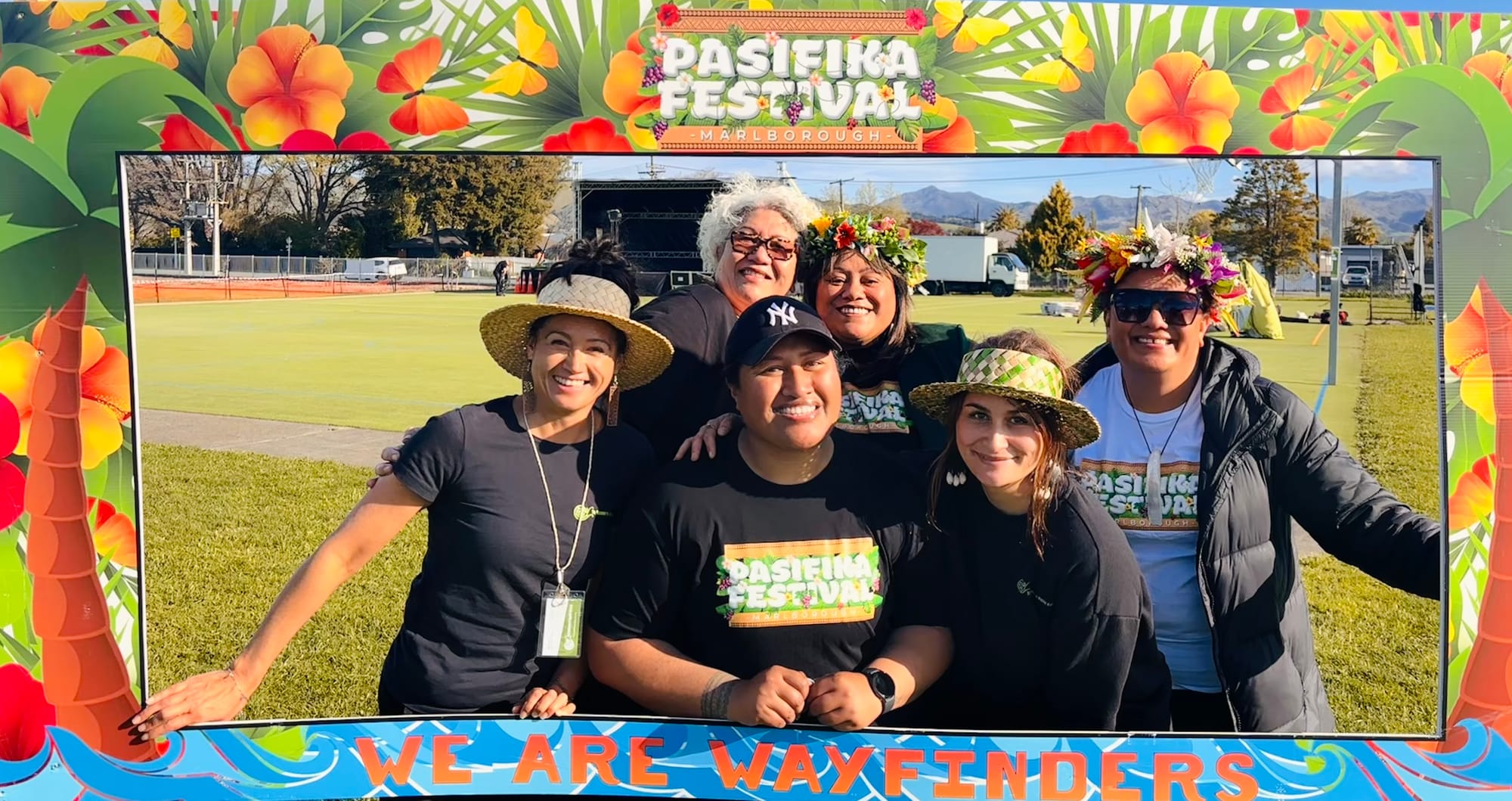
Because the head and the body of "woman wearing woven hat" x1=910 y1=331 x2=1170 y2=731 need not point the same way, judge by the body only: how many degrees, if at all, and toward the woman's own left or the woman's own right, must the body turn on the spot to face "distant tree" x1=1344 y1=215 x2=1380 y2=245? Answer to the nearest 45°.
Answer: approximately 180°

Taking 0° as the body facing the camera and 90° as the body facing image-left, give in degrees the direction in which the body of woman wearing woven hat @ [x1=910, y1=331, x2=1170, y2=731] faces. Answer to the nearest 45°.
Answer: approximately 45°
